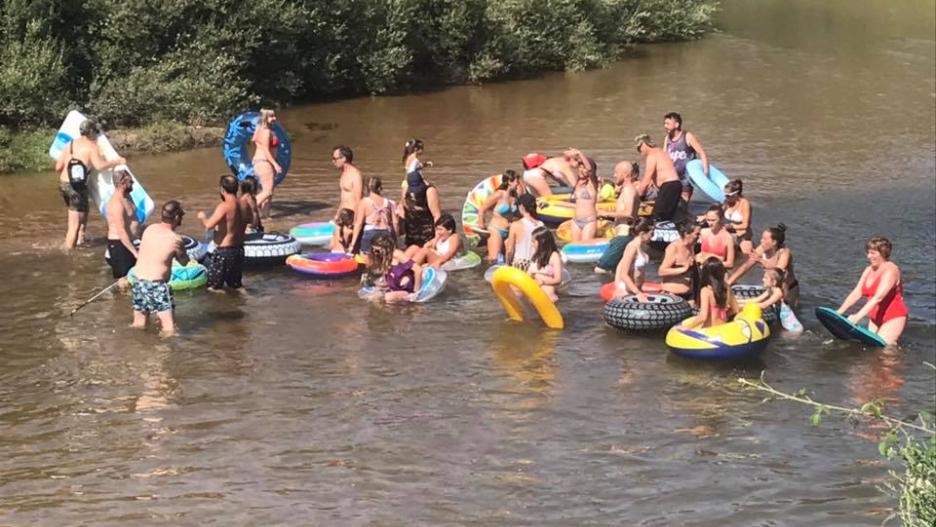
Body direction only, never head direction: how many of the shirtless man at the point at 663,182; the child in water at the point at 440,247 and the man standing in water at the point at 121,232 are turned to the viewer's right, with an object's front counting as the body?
1

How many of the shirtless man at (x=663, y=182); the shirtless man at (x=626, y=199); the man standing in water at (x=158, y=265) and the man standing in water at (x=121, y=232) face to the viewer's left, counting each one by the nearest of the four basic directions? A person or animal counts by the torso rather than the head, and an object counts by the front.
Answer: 2

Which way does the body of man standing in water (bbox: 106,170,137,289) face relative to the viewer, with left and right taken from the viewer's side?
facing to the right of the viewer

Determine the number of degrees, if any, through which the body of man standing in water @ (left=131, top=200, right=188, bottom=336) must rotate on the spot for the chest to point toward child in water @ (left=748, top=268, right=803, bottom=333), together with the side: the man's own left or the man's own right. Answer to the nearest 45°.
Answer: approximately 45° to the man's own right

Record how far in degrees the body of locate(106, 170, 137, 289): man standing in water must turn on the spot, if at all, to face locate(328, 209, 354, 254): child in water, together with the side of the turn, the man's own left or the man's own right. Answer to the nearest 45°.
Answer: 0° — they already face them

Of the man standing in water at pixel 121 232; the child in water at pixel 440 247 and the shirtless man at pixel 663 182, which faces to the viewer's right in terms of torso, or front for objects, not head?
the man standing in water

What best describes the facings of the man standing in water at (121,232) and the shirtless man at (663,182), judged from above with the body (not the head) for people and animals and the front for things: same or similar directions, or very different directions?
very different directions

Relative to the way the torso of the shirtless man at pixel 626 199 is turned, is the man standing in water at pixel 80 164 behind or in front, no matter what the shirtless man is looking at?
in front

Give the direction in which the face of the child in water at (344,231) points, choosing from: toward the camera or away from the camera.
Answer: toward the camera

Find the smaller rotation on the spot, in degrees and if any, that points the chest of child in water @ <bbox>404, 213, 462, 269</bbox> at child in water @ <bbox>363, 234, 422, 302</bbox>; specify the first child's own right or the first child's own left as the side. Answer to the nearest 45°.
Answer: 0° — they already face them

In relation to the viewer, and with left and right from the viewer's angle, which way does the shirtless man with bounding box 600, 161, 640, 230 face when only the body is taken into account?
facing to the left of the viewer

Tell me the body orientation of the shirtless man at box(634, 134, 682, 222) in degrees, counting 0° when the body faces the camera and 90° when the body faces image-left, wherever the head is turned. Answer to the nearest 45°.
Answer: approximately 90°

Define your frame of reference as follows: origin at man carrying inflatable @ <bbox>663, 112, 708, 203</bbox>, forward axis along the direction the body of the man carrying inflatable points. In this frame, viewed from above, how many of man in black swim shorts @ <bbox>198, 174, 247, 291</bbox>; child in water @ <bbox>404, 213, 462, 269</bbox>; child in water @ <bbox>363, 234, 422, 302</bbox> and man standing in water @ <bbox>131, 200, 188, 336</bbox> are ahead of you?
4

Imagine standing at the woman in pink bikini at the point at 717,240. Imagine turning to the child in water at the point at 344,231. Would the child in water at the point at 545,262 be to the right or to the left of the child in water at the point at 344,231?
left

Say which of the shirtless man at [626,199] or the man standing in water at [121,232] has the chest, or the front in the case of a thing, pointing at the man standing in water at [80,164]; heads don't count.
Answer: the shirtless man
